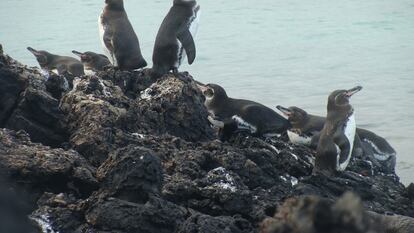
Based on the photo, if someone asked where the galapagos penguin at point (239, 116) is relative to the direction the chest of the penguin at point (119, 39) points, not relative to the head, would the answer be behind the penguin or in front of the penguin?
behind

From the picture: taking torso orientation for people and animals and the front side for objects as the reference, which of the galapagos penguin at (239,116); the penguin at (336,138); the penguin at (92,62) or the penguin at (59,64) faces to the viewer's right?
the penguin at (336,138)

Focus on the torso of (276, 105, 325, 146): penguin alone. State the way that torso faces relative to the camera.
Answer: to the viewer's left

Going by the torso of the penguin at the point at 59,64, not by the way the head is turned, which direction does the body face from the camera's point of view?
to the viewer's left

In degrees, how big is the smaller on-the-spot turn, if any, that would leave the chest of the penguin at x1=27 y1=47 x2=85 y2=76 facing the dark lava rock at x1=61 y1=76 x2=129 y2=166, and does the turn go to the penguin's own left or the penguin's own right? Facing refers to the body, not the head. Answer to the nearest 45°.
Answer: approximately 90° to the penguin's own left

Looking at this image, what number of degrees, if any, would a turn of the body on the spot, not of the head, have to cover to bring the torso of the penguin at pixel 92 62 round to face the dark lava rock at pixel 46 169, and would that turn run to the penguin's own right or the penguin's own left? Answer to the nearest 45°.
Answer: approximately 90° to the penguin's own left

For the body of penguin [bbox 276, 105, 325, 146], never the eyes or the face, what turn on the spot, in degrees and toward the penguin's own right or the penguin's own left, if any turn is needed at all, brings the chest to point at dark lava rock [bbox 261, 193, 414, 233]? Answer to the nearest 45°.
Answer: approximately 90° to the penguin's own left

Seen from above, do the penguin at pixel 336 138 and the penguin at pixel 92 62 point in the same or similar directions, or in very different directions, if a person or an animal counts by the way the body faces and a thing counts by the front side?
very different directions

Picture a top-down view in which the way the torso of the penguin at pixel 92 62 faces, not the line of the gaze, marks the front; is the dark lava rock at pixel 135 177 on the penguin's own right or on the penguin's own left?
on the penguin's own left
